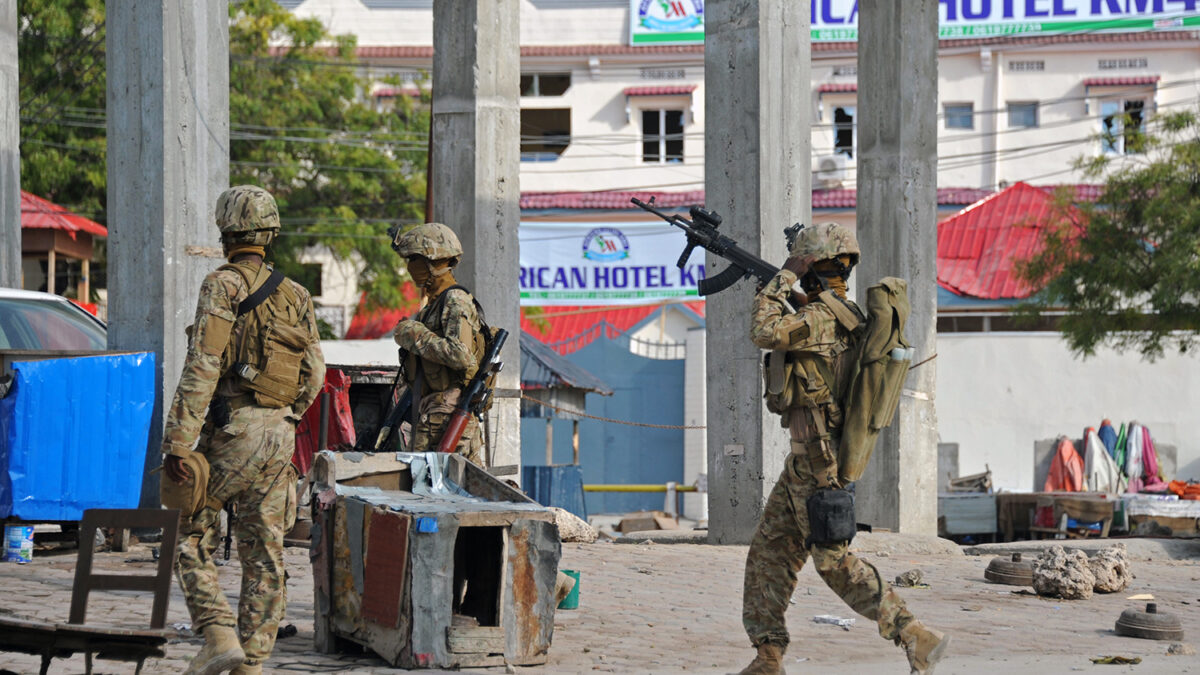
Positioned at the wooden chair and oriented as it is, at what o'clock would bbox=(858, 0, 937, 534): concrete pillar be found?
The concrete pillar is roughly at 6 o'clock from the wooden chair.
